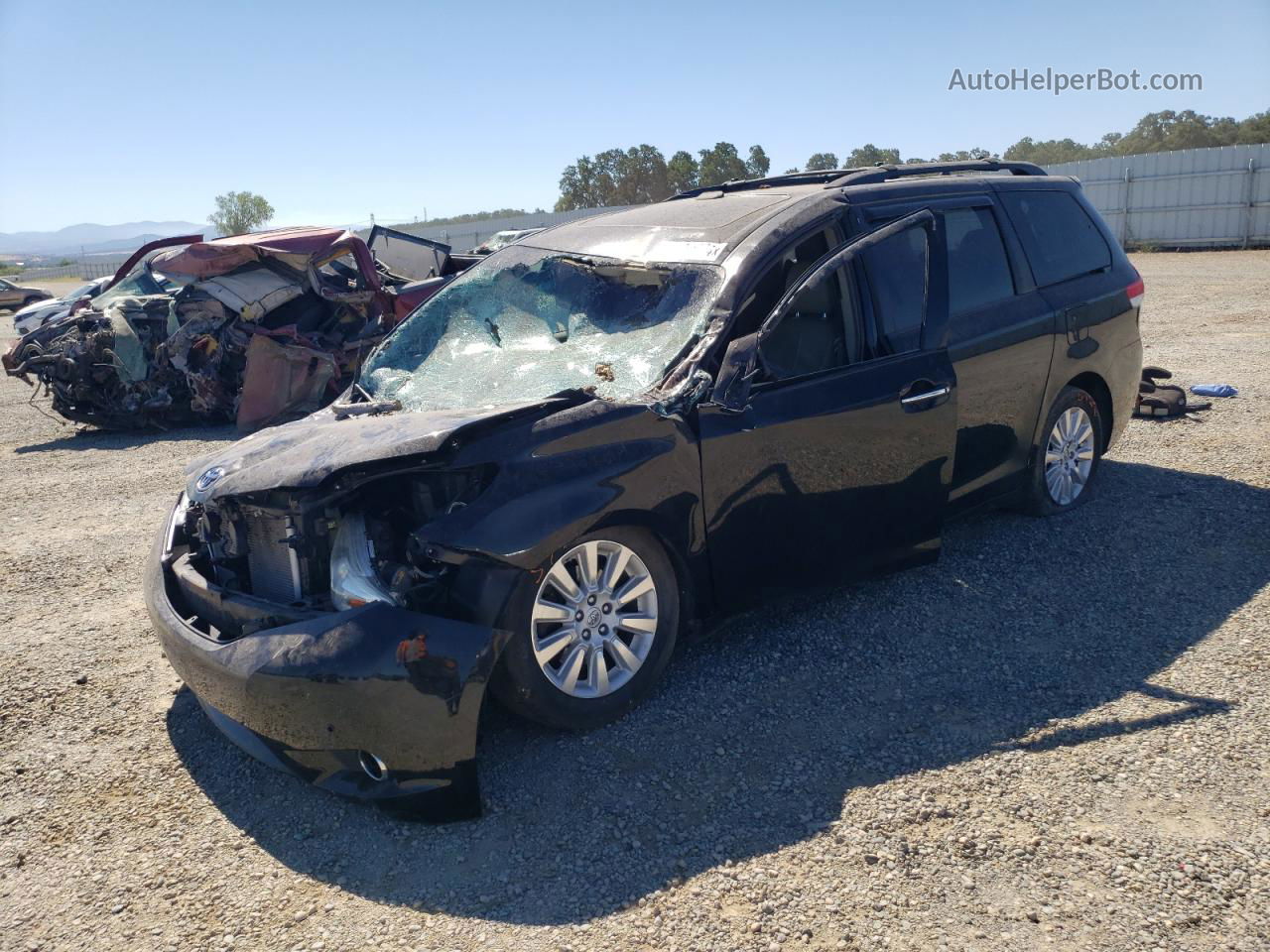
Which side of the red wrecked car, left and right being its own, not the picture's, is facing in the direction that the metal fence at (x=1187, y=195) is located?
back

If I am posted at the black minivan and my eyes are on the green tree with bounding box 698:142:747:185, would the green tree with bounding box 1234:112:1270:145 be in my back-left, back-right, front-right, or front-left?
front-right

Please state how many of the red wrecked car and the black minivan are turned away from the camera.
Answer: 0

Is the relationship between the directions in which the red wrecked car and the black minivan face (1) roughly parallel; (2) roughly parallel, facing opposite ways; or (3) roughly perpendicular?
roughly parallel

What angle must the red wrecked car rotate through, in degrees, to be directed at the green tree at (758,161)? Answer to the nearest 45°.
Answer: approximately 180°

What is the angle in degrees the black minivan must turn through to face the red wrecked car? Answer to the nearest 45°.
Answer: approximately 90° to its right

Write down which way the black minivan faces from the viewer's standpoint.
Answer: facing the viewer and to the left of the viewer
